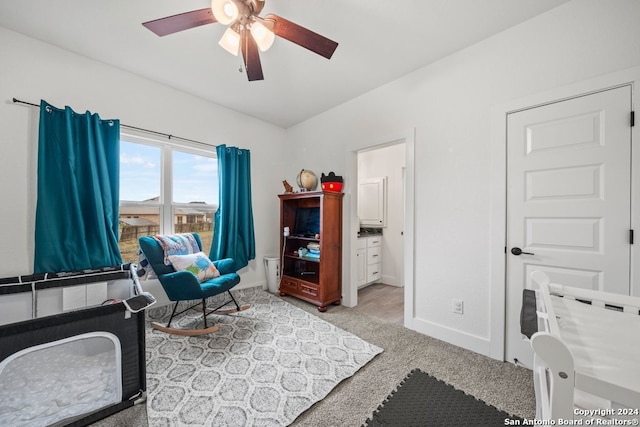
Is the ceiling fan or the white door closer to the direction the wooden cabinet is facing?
the ceiling fan

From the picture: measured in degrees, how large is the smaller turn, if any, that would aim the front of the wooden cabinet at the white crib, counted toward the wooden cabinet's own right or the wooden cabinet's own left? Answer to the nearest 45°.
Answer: approximately 45° to the wooden cabinet's own left

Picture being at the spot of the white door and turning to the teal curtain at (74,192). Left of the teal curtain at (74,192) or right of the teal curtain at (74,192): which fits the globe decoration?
right

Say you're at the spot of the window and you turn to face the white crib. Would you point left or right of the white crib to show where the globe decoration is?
left

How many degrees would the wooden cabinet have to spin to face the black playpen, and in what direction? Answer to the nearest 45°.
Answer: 0° — it already faces it

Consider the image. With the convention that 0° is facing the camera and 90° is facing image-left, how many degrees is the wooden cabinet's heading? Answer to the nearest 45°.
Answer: approximately 45°

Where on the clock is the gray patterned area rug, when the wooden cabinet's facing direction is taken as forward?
The gray patterned area rug is roughly at 11 o'clock from the wooden cabinet.

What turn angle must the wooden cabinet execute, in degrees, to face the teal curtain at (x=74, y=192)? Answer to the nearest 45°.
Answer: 0° — it already faces it

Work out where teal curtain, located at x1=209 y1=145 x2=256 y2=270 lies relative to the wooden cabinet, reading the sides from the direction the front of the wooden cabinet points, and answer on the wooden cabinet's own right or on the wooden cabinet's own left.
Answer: on the wooden cabinet's own right

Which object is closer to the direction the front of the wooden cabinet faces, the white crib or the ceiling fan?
the ceiling fan
